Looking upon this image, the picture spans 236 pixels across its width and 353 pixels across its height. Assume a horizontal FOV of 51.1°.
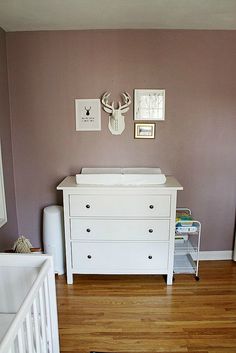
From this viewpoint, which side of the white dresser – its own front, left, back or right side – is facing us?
front

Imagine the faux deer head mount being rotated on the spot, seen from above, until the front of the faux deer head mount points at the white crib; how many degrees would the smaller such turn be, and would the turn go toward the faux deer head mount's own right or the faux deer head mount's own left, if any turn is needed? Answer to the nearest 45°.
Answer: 0° — it already faces it

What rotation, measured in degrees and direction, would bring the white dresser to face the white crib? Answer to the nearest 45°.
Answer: approximately 45° to its right

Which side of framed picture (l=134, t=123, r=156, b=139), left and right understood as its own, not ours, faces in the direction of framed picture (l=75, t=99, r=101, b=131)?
right

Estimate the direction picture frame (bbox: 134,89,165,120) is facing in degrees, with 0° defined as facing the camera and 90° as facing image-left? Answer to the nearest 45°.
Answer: approximately 0°

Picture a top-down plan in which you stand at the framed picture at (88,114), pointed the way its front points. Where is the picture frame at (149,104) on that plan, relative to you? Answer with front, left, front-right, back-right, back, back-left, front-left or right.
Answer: left

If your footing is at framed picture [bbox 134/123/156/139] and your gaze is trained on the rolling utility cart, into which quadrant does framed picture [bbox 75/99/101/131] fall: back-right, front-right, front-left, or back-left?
back-right

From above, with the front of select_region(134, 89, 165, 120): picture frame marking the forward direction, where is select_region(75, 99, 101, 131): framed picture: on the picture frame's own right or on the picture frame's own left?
on the picture frame's own right

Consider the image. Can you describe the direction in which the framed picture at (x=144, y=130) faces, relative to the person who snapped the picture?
facing the viewer

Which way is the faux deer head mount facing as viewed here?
toward the camera
